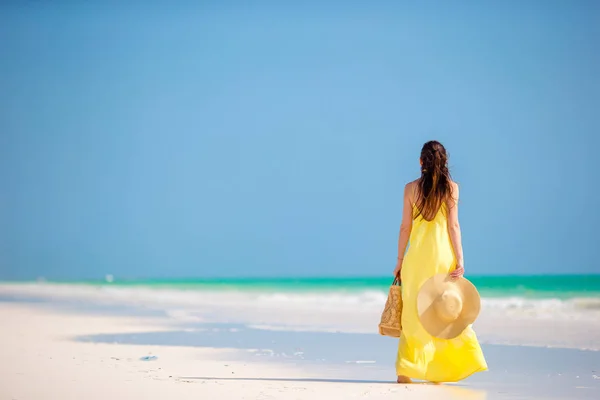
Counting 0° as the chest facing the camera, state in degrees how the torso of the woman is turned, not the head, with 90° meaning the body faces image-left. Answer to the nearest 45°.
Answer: approximately 180°

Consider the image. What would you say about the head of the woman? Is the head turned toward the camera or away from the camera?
away from the camera
